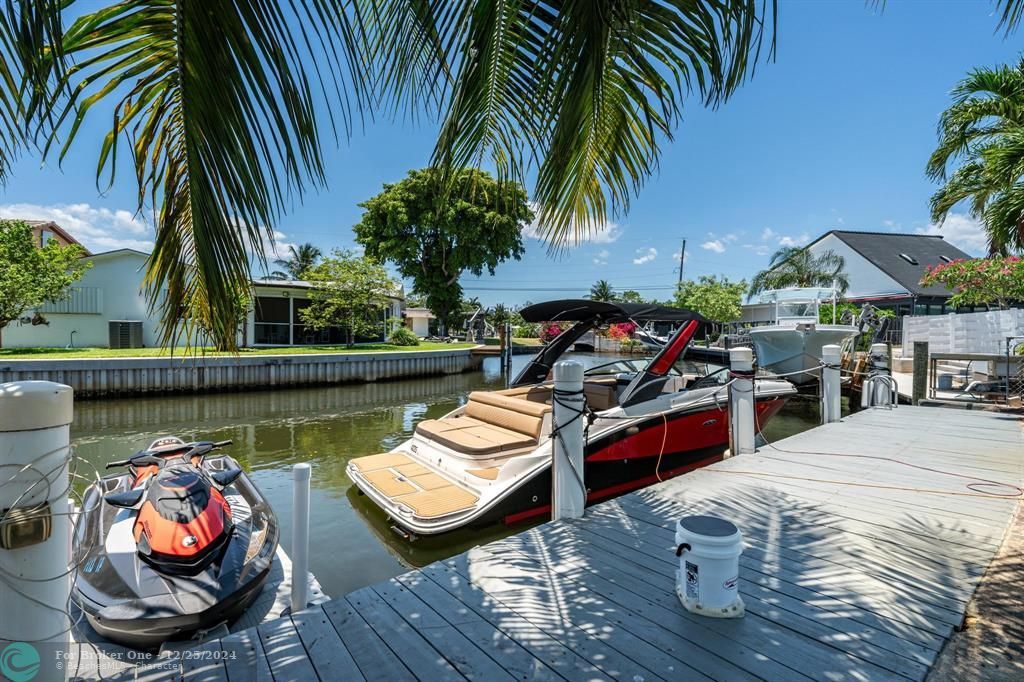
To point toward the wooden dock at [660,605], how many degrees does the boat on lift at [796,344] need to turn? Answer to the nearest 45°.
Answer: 0° — it already faces it

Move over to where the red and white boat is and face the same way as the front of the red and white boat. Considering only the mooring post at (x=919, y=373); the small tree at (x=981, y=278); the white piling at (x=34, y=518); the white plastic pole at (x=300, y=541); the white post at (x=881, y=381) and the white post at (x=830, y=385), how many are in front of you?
4

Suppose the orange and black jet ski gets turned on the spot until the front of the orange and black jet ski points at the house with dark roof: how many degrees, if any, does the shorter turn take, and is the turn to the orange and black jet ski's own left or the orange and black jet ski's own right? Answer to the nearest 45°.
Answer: approximately 90° to the orange and black jet ski's own left

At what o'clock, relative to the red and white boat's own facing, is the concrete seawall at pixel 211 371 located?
The concrete seawall is roughly at 9 o'clock from the red and white boat.

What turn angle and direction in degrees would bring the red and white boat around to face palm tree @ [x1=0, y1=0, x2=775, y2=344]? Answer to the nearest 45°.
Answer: approximately 135° to its right

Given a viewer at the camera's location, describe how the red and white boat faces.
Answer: facing away from the viewer and to the right of the viewer

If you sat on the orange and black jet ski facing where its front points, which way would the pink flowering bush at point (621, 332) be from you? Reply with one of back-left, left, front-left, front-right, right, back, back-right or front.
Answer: back-left
